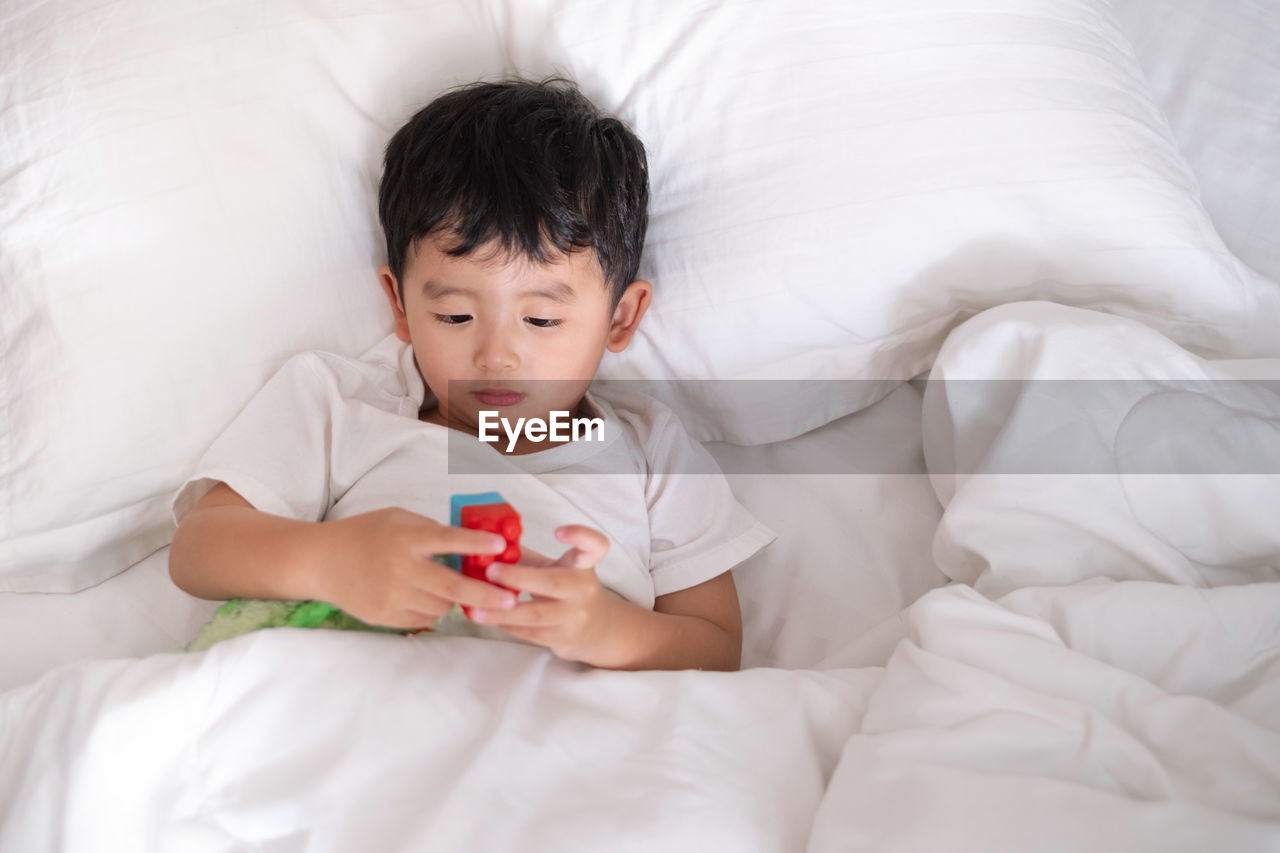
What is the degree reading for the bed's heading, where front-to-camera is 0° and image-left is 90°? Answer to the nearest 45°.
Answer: approximately 0°
